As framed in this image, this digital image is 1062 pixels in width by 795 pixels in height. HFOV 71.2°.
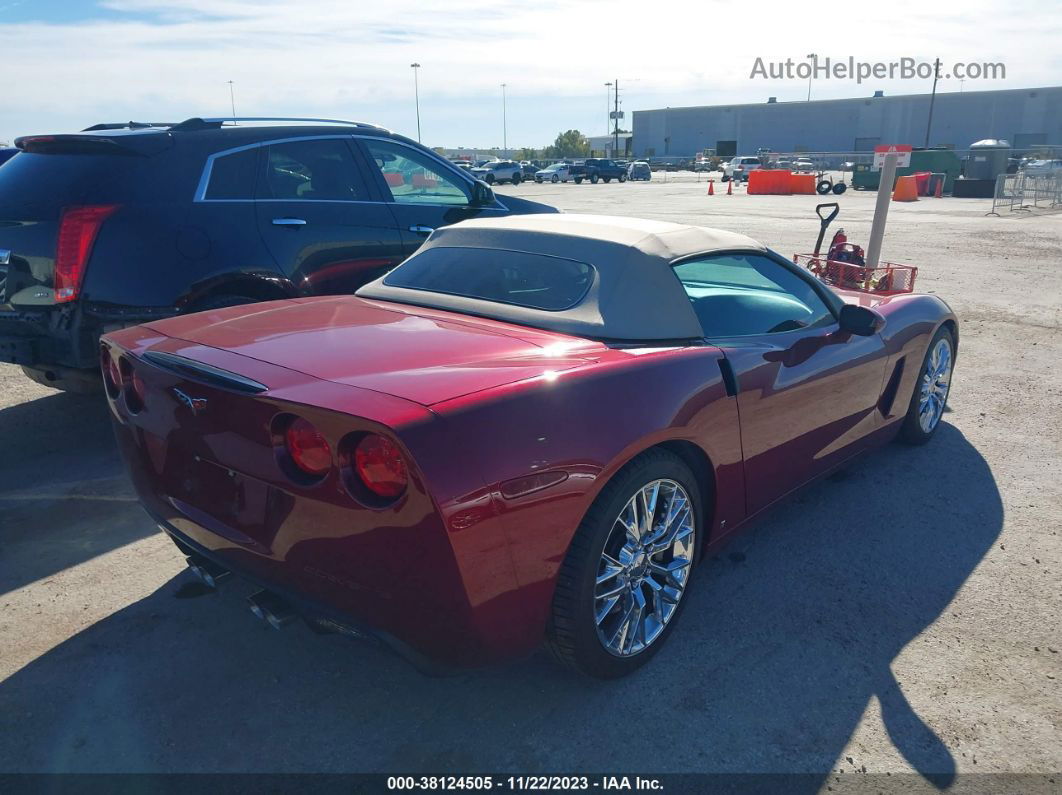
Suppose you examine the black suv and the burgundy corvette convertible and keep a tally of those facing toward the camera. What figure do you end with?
0

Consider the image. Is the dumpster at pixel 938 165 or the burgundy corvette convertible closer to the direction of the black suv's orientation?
the dumpster

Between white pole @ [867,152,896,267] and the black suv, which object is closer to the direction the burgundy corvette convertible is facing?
the white pole

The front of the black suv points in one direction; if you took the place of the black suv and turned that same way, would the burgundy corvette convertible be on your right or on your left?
on your right

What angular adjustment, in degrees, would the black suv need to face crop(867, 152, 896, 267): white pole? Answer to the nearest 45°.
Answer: approximately 45° to its right

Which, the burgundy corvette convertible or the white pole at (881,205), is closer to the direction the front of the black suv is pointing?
the white pole

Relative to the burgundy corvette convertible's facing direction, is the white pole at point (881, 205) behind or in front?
in front

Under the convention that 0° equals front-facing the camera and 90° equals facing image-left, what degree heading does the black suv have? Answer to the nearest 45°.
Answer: approximately 225°

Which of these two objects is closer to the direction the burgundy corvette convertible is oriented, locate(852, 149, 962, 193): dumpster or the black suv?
the dumpster

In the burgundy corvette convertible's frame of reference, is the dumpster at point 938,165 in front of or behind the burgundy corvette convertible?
in front

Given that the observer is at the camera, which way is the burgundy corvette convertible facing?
facing away from the viewer and to the right of the viewer

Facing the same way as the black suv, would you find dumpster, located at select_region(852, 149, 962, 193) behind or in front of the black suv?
in front

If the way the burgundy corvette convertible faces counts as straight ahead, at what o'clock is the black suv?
The black suv is roughly at 9 o'clock from the burgundy corvette convertible.
